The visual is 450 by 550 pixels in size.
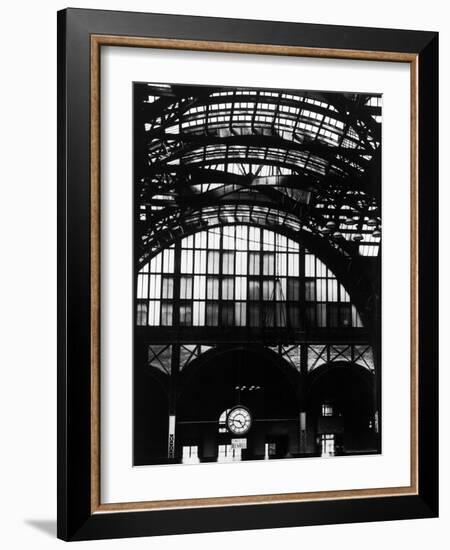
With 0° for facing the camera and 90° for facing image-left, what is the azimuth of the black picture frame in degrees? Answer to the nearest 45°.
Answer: approximately 315°
